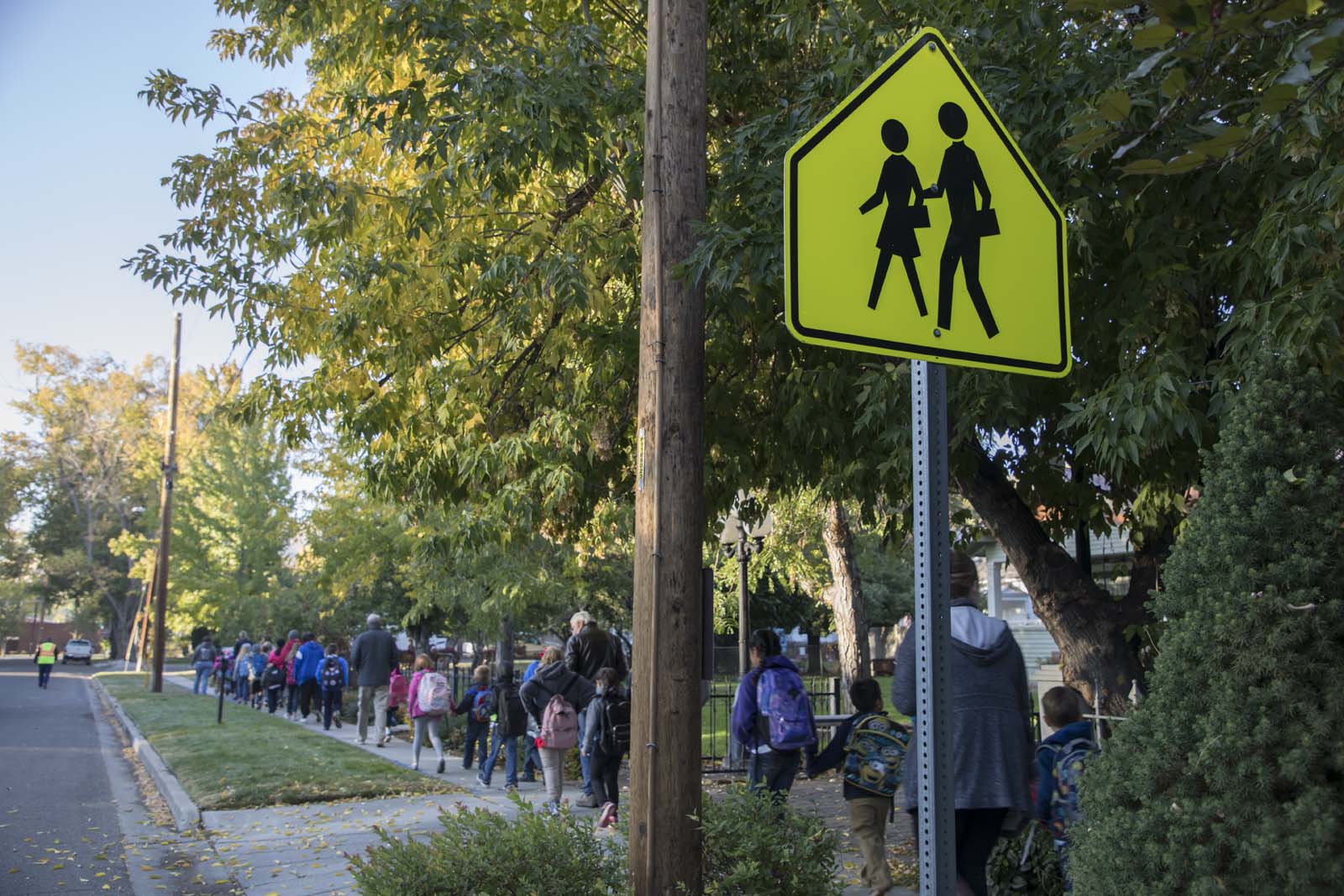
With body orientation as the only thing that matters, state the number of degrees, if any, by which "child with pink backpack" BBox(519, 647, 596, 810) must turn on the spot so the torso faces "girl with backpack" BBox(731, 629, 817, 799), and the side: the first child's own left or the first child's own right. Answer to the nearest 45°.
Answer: approximately 135° to the first child's own right

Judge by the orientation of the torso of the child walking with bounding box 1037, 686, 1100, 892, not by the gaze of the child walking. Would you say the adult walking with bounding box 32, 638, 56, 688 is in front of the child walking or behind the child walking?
in front

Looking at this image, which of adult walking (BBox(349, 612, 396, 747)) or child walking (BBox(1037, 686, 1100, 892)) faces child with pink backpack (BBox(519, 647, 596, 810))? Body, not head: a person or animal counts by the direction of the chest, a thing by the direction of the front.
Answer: the child walking

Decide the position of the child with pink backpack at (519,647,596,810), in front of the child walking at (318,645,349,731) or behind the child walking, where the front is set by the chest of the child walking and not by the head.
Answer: behind

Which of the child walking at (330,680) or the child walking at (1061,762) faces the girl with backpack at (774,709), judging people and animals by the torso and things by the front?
the child walking at (1061,762)

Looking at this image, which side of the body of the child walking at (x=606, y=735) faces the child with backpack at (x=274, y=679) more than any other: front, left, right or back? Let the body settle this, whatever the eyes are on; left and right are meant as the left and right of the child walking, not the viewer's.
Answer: front

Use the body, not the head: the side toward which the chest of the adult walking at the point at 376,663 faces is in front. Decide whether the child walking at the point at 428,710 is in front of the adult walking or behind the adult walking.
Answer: behind

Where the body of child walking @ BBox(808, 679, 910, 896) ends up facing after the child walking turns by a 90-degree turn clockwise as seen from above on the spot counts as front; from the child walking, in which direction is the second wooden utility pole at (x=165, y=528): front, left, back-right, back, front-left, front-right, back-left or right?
left

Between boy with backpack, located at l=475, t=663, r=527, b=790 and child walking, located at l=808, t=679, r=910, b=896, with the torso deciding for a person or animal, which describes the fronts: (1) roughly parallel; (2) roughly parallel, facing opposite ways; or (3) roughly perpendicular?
roughly parallel

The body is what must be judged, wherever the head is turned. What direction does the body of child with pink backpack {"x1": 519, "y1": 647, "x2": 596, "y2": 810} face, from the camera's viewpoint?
away from the camera

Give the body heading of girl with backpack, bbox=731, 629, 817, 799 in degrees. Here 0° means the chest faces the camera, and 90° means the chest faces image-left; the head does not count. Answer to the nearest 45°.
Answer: approximately 135°

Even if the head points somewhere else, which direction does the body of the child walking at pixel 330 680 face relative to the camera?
away from the camera

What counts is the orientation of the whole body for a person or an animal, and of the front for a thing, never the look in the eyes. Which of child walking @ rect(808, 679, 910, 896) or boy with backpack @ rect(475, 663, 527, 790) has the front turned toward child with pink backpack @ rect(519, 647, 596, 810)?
the child walking

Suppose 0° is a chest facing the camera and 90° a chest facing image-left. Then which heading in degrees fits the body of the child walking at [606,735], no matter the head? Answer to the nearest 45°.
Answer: approximately 135°

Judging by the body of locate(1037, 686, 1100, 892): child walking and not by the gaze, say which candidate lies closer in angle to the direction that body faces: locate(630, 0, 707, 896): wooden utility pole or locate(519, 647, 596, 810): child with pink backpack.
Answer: the child with pink backpack

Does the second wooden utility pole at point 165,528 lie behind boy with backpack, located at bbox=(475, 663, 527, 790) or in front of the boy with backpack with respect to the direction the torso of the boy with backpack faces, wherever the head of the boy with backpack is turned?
in front
